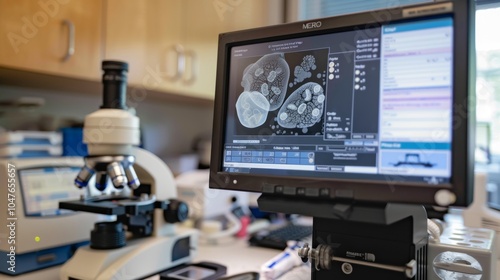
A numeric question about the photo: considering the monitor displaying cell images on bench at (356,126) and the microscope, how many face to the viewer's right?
0

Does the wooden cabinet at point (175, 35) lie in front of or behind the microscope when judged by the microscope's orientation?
behind

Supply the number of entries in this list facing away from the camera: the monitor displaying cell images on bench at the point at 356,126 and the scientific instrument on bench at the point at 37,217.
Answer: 0

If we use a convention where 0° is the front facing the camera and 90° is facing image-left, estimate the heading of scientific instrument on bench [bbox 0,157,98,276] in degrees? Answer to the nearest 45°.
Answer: approximately 315°

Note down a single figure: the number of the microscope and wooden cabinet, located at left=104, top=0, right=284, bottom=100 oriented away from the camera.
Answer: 0

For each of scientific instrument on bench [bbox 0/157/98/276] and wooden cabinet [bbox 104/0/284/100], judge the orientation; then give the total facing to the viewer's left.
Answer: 0

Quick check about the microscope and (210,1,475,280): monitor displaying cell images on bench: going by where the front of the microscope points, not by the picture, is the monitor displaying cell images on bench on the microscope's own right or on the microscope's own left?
on the microscope's own left

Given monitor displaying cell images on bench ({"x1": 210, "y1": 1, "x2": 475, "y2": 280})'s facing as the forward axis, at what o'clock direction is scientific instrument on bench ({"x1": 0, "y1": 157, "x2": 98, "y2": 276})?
scientific instrument on bench ({"x1": 0, "y1": 157, "x2": 98, "y2": 276}) is roughly at 2 o'clock from monitor displaying cell images on bench ({"x1": 210, "y1": 1, "x2": 475, "y2": 280}).

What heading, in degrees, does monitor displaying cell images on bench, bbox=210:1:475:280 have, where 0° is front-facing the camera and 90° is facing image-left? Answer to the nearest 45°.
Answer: approximately 45°

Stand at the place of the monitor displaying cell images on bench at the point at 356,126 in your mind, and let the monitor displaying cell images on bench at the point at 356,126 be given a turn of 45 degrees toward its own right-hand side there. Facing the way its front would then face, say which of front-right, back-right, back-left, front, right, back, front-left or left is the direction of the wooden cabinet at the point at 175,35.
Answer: front-right

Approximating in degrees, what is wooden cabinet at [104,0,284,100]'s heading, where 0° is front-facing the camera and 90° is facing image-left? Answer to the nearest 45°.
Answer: approximately 315°
